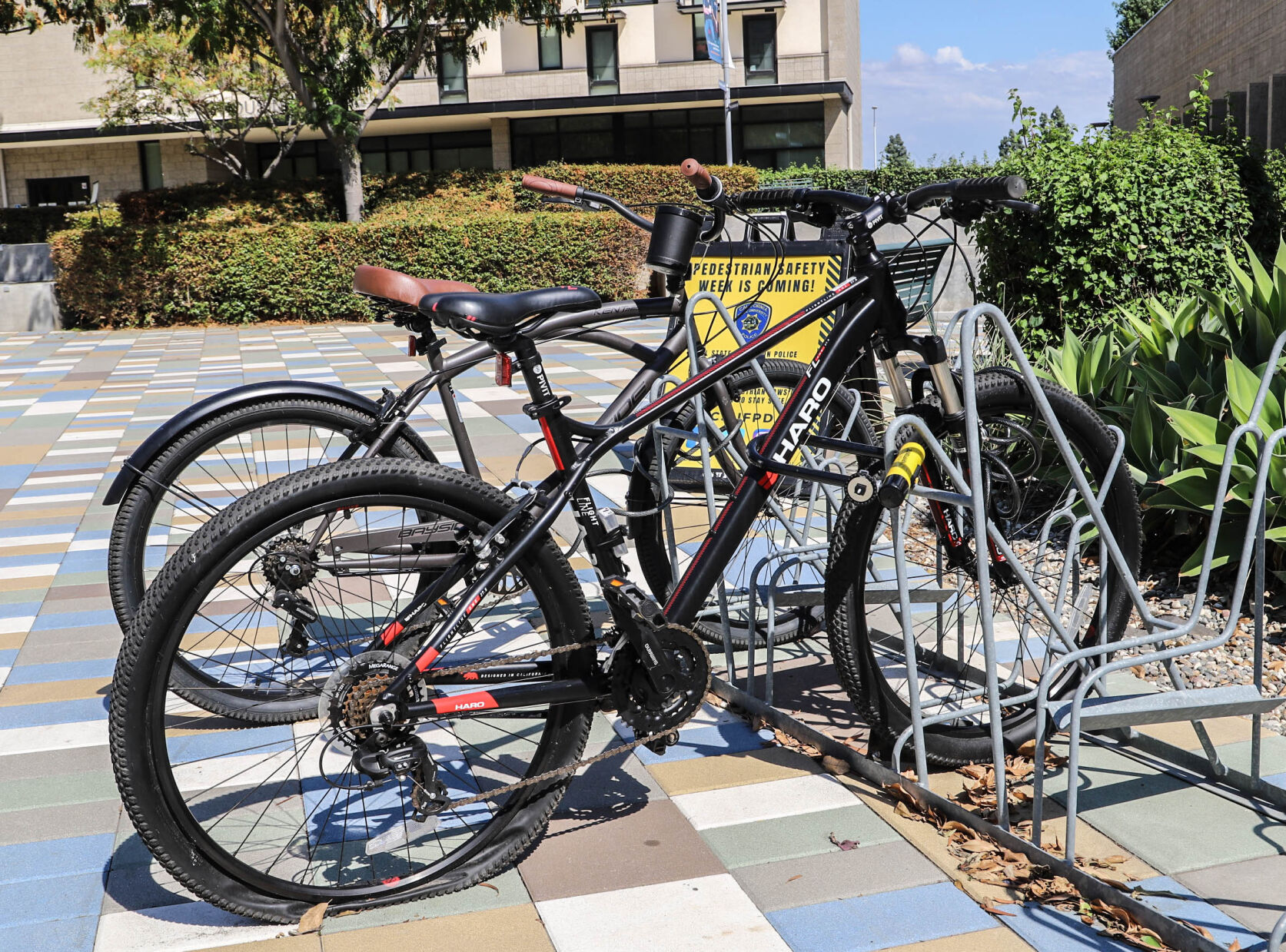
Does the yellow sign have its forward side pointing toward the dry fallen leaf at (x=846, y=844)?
yes

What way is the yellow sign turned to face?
toward the camera

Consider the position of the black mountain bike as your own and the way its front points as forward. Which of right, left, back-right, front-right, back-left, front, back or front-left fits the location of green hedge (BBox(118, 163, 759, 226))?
front-left

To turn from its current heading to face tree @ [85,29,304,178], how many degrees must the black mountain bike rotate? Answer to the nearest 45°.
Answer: approximately 45° to its left

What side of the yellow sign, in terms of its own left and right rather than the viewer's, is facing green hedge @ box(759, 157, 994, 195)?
back

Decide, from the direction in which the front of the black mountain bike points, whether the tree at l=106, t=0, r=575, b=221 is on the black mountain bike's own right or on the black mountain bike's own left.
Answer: on the black mountain bike's own left

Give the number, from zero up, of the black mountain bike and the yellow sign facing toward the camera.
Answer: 1

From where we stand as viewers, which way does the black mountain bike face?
facing away from the viewer and to the right of the viewer

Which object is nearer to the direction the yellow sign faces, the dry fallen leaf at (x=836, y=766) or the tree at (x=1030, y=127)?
the dry fallen leaf

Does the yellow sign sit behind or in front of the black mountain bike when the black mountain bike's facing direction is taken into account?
in front

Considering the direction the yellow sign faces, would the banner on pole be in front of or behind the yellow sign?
behind

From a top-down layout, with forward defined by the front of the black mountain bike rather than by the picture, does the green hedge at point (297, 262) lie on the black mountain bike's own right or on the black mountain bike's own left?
on the black mountain bike's own left

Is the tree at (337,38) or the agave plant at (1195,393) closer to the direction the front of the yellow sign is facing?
the agave plant

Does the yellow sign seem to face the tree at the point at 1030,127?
no

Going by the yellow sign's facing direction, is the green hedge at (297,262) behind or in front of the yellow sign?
behind

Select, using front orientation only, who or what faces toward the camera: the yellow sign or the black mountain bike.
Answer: the yellow sign

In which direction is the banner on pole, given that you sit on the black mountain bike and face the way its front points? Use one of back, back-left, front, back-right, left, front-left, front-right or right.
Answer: front-left

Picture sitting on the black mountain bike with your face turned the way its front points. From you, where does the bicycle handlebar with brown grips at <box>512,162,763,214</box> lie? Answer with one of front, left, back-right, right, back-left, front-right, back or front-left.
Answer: front-left
